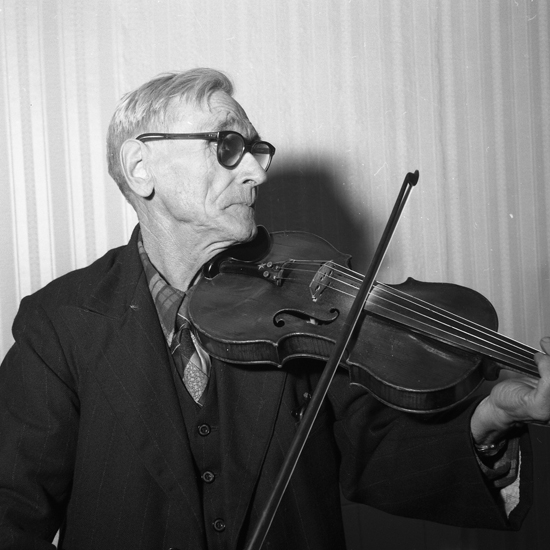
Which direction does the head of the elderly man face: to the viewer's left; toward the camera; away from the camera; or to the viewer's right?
to the viewer's right

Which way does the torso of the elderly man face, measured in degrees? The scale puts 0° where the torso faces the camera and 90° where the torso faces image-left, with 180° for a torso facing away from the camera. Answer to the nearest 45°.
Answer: approximately 315°
